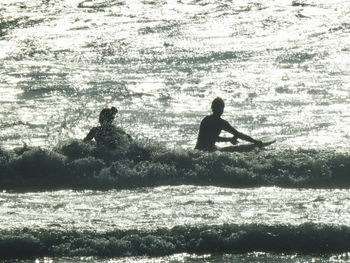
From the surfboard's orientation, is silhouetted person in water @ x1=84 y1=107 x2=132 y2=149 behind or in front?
behind

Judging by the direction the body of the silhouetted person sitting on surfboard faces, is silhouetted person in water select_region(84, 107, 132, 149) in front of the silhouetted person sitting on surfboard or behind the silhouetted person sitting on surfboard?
behind

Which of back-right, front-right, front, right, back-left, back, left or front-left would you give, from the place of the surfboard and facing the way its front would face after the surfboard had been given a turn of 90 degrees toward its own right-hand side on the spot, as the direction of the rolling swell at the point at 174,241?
front

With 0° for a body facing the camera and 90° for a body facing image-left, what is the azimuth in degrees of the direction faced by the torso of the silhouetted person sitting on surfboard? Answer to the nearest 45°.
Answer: approximately 270°

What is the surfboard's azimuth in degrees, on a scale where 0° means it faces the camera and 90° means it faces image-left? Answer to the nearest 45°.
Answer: approximately 270°

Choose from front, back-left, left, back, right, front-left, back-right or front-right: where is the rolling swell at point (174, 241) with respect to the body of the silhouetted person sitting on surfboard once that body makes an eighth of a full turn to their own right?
front-right
